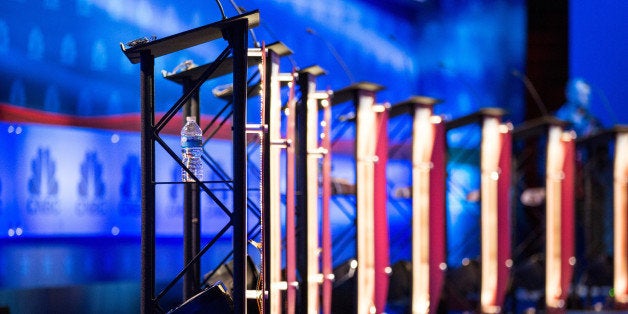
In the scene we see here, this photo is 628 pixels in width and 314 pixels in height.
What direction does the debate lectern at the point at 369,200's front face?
to the viewer's right

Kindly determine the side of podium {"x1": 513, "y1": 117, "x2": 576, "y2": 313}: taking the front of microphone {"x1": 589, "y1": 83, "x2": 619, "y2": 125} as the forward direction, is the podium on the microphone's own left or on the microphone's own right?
on the microphone's own left

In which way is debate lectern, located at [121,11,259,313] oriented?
to the viewer's right

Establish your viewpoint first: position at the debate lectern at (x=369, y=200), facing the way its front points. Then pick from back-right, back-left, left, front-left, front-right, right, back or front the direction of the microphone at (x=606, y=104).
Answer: front-left

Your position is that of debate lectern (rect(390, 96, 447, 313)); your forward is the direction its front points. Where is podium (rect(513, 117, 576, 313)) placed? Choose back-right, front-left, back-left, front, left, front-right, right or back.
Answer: front-left

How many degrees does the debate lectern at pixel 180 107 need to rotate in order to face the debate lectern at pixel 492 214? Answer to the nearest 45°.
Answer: approximately 45° to its left

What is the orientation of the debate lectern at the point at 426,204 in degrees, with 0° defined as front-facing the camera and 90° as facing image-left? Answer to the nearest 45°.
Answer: approximately 270°

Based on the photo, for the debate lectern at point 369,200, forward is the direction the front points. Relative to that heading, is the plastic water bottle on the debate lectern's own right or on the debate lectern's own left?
on the debate lectern's own right

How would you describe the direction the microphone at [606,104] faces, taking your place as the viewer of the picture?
facing to the left of the viewer

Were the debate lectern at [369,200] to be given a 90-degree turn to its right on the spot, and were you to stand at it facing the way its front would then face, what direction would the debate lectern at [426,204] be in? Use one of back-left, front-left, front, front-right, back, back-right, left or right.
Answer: back-left

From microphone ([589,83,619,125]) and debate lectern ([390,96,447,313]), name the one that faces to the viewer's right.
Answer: the debate lectern
